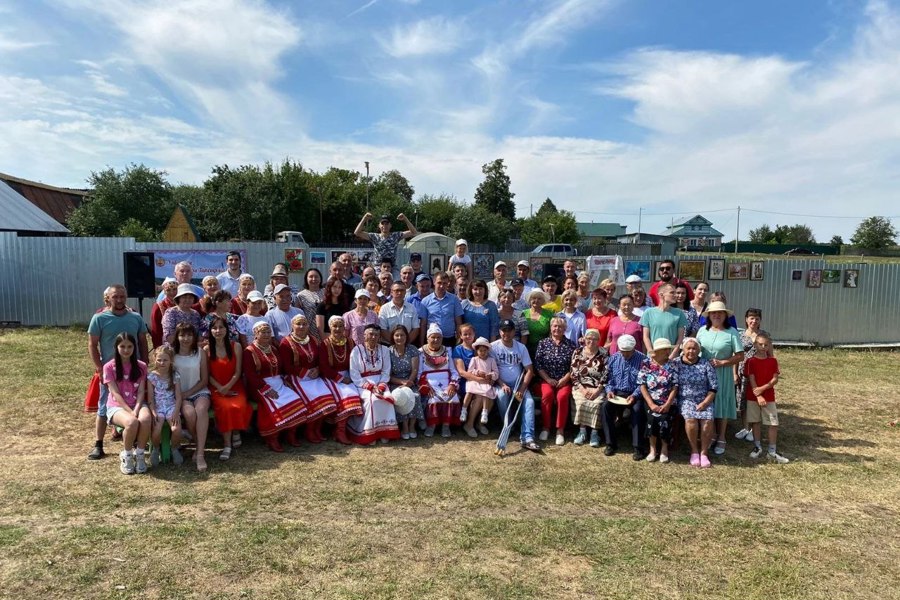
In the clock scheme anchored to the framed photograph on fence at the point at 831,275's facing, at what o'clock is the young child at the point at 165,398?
The young child is roughly at 1 o'clock from the framed photograph on fence.

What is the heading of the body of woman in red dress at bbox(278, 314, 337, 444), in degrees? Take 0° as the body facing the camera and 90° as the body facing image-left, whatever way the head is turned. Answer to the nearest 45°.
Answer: approximately 315°

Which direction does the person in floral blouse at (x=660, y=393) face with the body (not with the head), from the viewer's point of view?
toward the camera

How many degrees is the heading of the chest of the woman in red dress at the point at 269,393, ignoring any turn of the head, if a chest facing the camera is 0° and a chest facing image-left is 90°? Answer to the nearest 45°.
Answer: approximately 315°

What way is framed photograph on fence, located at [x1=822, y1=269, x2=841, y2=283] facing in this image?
toward the camera

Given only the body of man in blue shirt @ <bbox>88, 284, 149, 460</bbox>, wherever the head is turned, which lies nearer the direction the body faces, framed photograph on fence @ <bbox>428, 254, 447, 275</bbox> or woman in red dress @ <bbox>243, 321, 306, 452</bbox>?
the woman in red dress

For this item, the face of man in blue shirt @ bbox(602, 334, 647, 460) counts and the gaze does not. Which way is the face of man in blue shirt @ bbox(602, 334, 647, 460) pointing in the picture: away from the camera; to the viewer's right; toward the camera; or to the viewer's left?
toward the camera

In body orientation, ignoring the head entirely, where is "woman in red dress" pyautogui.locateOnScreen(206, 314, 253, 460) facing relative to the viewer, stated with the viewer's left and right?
facing the viewer

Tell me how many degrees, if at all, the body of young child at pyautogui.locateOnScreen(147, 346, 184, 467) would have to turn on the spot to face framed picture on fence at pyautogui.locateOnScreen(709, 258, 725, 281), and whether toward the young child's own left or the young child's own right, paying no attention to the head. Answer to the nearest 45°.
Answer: approximately 90° to the young child's own left

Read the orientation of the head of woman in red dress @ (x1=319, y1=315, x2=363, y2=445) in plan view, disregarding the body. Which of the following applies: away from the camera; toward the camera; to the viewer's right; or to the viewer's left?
toward the camera

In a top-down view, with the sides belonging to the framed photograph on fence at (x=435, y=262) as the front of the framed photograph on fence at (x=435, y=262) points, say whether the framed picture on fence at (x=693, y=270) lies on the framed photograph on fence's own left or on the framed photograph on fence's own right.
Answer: on the framed photograph on fence's own left

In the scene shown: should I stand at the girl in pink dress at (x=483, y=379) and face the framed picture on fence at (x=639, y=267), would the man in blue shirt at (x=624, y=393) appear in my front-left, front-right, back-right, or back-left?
front-right

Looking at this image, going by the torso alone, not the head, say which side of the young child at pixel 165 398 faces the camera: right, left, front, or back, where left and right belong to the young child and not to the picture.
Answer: front

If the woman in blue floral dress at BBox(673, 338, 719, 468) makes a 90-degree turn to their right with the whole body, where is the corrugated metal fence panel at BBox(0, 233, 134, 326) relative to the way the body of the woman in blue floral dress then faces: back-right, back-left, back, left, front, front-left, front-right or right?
front
